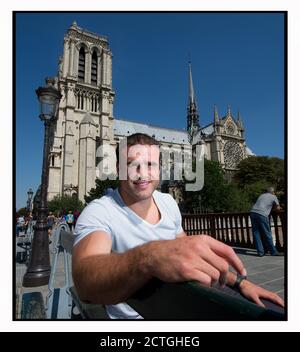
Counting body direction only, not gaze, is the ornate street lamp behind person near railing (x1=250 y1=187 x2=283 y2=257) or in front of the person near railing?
behind

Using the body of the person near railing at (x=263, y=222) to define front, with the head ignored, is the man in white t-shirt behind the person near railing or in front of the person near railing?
behind

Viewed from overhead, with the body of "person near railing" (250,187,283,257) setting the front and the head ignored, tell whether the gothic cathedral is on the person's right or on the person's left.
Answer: on the person's left

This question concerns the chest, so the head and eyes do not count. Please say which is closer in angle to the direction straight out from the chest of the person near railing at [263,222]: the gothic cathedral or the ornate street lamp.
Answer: the gothic cathedral

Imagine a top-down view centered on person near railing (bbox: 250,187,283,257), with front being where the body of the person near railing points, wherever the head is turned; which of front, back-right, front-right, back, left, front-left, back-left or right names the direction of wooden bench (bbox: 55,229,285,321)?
back-right

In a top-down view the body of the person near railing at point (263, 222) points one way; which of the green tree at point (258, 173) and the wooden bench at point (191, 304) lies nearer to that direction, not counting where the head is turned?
the green tree

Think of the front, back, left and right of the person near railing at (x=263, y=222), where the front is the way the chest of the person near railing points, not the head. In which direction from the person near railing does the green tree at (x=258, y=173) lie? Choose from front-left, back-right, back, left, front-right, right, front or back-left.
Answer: front-left
